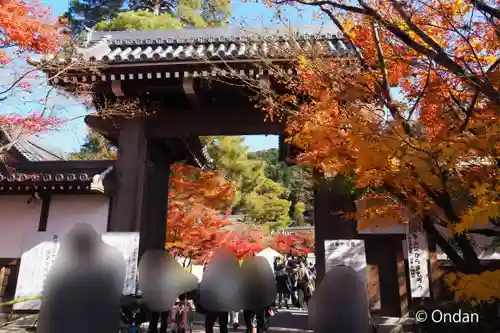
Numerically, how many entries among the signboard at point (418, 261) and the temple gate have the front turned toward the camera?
2

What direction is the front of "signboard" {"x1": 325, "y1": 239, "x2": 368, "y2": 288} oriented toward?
toward the camera

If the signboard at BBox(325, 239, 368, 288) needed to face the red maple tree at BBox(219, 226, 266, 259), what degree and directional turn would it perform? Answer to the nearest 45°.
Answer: approximately 135° to its right

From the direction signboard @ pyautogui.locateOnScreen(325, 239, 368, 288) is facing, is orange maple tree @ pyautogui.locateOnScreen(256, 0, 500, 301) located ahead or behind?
ahead

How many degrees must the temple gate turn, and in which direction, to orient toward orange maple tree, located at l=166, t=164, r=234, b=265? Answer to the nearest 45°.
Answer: approximately 180°

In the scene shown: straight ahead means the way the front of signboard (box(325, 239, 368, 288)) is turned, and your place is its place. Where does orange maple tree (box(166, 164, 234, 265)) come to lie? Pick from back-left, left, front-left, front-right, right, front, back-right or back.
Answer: back-right

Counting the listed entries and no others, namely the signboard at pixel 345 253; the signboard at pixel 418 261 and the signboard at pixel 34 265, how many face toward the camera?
3

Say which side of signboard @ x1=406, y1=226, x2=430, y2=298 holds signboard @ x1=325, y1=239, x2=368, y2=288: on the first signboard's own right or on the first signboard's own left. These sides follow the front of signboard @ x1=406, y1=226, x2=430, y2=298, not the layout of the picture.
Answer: on the first signboard's own right

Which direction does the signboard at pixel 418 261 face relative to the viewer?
toward the camera

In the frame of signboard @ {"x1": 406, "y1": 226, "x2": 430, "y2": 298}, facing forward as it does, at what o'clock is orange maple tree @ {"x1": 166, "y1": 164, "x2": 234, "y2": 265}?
The orange maple tree is roughly at 4 o'clock from the signboard.

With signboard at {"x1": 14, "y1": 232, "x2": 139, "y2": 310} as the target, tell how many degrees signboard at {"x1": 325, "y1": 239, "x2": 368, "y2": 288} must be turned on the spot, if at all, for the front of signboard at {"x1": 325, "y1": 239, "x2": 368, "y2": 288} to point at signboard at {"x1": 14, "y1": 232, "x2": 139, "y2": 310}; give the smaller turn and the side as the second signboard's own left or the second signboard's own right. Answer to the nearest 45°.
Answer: approximately 90° to the second signboard's own right

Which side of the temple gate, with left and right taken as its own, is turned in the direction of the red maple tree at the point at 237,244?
back
